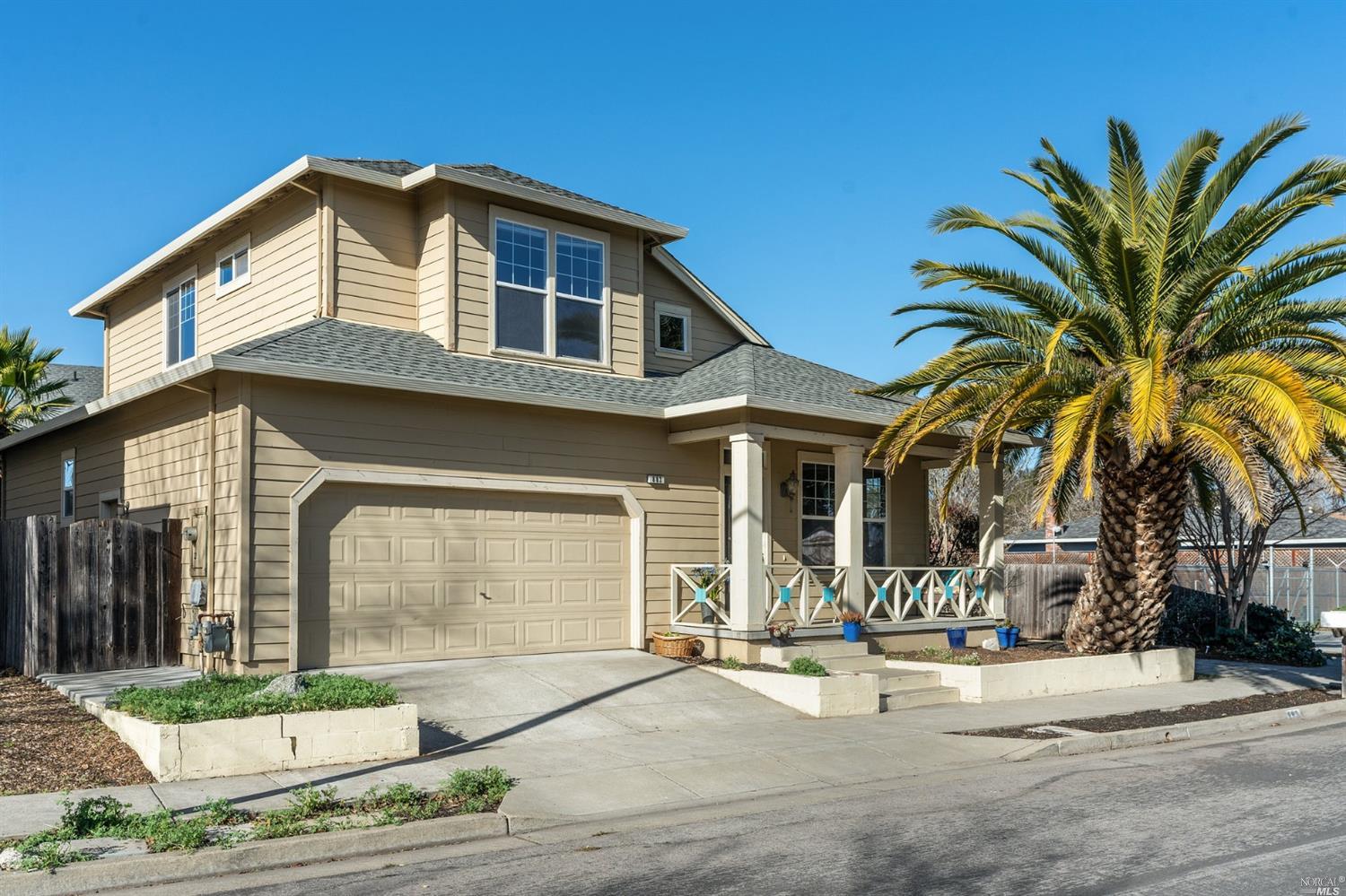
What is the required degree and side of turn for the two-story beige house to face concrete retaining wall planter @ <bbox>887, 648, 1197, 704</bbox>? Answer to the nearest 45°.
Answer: approximately 45° to its left

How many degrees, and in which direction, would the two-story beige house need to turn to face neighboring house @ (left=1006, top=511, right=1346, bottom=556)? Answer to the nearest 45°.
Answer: approximately 90° to its left

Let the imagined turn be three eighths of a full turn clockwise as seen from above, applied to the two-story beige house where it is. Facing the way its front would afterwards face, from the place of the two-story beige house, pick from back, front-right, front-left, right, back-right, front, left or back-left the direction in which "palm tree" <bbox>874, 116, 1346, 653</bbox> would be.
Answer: back

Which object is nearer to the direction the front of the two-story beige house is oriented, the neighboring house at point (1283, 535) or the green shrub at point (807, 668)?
the green shrub

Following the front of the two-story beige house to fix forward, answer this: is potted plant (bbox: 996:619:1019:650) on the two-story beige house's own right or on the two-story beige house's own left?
on the two-story beige house's own left

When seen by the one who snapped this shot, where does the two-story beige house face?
facing the viewer and to the right of the viewer

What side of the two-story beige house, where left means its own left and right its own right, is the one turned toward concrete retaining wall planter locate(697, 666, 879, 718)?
front

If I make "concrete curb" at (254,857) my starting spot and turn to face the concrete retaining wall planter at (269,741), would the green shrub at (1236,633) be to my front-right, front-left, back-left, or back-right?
front-right

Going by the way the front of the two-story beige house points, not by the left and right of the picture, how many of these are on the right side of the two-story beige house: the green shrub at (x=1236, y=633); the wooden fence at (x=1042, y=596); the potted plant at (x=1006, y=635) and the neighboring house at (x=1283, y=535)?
0

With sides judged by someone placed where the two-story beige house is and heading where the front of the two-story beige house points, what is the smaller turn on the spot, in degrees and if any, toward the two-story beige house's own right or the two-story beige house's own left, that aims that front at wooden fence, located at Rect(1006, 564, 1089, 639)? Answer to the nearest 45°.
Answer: approximately 90° to the two-story beige house's own left
